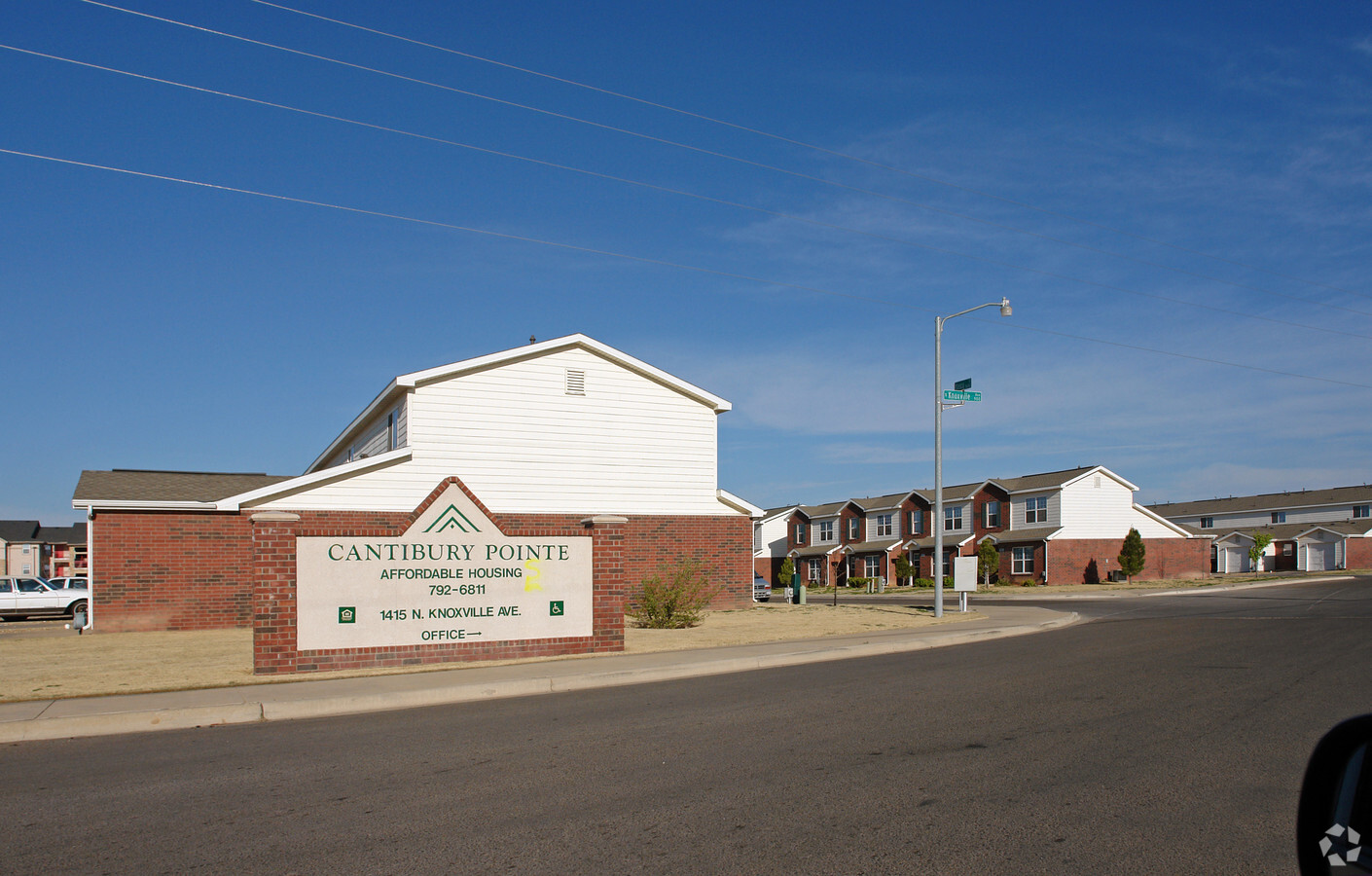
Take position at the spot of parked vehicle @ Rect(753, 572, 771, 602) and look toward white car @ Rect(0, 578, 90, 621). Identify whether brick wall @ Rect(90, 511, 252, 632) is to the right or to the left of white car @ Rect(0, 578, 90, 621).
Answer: left

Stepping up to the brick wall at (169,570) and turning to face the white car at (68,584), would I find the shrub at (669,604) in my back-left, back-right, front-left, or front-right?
back-right

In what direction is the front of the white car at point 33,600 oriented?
to the viewer's right
